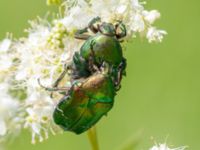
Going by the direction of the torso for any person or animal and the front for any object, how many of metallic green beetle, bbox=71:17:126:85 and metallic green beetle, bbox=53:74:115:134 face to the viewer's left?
0

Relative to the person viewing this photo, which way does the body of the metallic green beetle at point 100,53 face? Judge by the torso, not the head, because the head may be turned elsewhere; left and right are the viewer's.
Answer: facing away from the viewer
